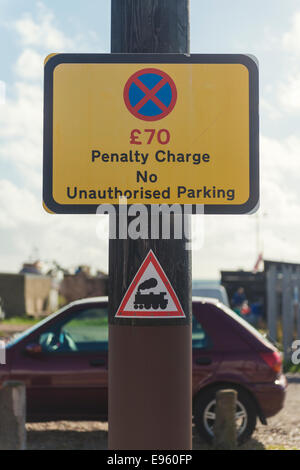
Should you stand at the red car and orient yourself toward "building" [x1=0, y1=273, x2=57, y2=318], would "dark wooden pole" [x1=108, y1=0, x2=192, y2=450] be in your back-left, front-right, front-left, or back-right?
back-left

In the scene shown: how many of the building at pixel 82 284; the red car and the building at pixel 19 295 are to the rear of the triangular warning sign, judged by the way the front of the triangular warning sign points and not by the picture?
3

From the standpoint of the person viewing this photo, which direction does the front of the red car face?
facing to the left of the viewer

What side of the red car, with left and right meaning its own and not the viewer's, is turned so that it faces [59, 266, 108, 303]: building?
right

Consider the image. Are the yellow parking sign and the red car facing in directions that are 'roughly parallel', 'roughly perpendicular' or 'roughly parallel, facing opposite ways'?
roughly perpendicular

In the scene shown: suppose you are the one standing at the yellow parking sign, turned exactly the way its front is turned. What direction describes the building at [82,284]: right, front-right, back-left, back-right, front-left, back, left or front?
back

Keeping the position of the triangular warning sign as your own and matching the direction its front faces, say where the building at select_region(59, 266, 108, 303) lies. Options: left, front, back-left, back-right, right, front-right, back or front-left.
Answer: back

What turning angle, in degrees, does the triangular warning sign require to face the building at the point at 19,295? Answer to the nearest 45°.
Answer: approximately 180°

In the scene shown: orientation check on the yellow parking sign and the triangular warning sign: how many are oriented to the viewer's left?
0

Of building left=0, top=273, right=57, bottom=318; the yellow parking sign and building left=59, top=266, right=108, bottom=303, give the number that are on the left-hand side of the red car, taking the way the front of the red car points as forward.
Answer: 1

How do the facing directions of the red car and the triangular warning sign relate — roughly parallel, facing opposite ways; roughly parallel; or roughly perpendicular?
roughly perpendicular

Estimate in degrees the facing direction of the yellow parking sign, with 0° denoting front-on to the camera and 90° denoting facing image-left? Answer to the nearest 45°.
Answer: approximately 0°

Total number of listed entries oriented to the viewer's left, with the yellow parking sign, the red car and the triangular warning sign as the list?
1

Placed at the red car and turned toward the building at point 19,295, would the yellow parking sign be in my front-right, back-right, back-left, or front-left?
back-left
